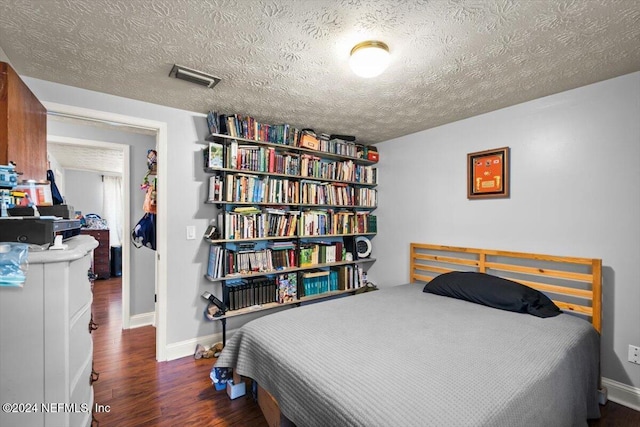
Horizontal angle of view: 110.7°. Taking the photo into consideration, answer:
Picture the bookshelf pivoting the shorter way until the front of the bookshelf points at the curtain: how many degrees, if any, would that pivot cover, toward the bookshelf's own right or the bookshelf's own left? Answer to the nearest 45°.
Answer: approximately 180°

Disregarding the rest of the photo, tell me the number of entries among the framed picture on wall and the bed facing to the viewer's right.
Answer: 0

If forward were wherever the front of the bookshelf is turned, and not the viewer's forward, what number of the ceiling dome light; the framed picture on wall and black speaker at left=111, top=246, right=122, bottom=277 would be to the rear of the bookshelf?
1

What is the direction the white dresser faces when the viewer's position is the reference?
facing to the right of the viewer

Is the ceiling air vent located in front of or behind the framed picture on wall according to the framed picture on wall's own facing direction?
in front

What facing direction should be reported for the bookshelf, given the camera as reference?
facing the viewer and to the right of the viewer

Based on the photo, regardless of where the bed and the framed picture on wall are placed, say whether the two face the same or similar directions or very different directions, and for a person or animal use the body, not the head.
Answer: same or similar directions

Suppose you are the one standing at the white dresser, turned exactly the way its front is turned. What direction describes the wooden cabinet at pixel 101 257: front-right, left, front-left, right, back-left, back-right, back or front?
left

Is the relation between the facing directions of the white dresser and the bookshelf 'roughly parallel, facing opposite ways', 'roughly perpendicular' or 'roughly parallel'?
roughly perpendicular

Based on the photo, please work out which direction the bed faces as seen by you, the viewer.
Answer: facing the viewer and to the left of the viewer

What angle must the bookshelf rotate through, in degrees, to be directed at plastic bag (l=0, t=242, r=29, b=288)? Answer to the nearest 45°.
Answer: approximately 90° to its right
